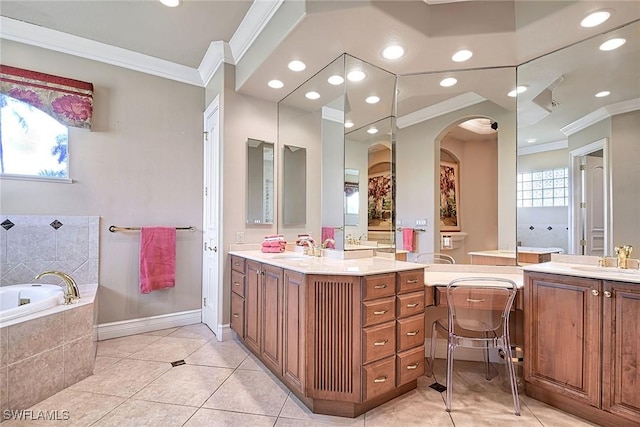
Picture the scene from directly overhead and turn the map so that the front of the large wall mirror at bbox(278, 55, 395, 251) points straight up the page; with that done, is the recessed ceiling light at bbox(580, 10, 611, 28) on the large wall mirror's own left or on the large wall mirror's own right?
on the large wall mirror's own left

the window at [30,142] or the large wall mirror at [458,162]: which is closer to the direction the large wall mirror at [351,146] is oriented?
the window

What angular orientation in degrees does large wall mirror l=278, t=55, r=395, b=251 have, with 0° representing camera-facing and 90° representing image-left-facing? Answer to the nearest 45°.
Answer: approximately 45°

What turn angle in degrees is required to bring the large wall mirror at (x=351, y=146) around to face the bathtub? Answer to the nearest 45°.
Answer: approximately 45° to its right

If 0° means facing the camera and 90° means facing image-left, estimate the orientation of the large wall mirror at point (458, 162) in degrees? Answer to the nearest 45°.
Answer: approximately 0°
